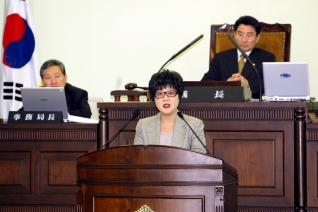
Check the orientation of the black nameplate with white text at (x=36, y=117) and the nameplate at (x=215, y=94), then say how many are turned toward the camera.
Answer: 2

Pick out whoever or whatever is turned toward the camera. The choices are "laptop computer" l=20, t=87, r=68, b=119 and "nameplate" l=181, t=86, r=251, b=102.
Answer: the nameplate

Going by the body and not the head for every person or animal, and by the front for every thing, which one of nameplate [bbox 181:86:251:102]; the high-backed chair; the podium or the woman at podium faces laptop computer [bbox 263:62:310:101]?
the high-backed chair

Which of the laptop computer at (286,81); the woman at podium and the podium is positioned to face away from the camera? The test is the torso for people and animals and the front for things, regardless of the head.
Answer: the laptop computer

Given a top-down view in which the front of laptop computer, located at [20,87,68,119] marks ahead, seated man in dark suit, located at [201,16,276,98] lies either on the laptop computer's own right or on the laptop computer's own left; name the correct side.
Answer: on the laptop computer's own right

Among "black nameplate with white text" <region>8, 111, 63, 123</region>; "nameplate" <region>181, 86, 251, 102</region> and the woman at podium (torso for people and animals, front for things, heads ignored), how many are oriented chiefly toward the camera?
3

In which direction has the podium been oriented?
toward the camera

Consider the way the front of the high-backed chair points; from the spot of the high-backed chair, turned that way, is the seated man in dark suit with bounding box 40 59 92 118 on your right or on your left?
on your right

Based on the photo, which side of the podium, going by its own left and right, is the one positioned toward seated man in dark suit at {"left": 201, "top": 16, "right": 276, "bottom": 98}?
back

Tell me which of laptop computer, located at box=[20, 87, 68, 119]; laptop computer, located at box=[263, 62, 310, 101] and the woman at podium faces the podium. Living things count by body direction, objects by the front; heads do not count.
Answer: the woman at podium

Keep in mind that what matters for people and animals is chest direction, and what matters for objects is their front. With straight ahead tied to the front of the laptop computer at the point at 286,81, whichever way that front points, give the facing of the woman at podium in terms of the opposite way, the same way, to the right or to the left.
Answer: the opposite way

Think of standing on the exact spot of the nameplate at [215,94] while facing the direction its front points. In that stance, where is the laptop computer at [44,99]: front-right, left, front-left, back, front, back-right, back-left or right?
right

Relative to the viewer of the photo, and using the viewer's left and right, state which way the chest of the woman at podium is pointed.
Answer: facing the viewer

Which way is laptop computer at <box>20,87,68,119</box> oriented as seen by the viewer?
away from the camera

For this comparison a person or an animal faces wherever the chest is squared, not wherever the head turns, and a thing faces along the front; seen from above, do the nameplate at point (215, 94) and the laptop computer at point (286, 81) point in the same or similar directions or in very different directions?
very different directions

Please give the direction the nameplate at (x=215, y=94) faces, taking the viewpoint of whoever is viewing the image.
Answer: facing the viewer

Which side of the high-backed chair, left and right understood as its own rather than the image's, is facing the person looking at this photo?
front
